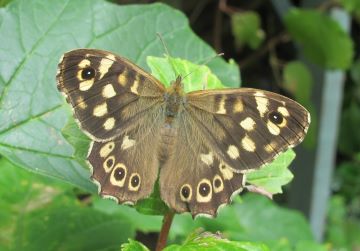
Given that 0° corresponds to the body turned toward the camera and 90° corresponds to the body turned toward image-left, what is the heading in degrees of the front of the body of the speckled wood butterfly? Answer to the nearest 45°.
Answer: approximately 180°

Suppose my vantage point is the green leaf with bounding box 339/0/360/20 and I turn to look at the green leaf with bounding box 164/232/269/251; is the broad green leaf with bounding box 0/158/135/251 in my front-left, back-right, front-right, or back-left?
front-right

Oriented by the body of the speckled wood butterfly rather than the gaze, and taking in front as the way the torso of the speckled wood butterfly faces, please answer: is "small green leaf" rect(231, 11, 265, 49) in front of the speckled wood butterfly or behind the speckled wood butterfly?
in front

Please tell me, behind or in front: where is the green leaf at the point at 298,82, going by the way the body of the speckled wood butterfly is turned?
in front

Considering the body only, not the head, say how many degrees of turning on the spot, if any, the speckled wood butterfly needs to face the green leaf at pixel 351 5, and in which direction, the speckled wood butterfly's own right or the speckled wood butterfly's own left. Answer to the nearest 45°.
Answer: approximately 45° to the speckled wood butterfly's own right

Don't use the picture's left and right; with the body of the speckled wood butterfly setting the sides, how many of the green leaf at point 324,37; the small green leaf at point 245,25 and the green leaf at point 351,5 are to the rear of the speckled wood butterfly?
0
